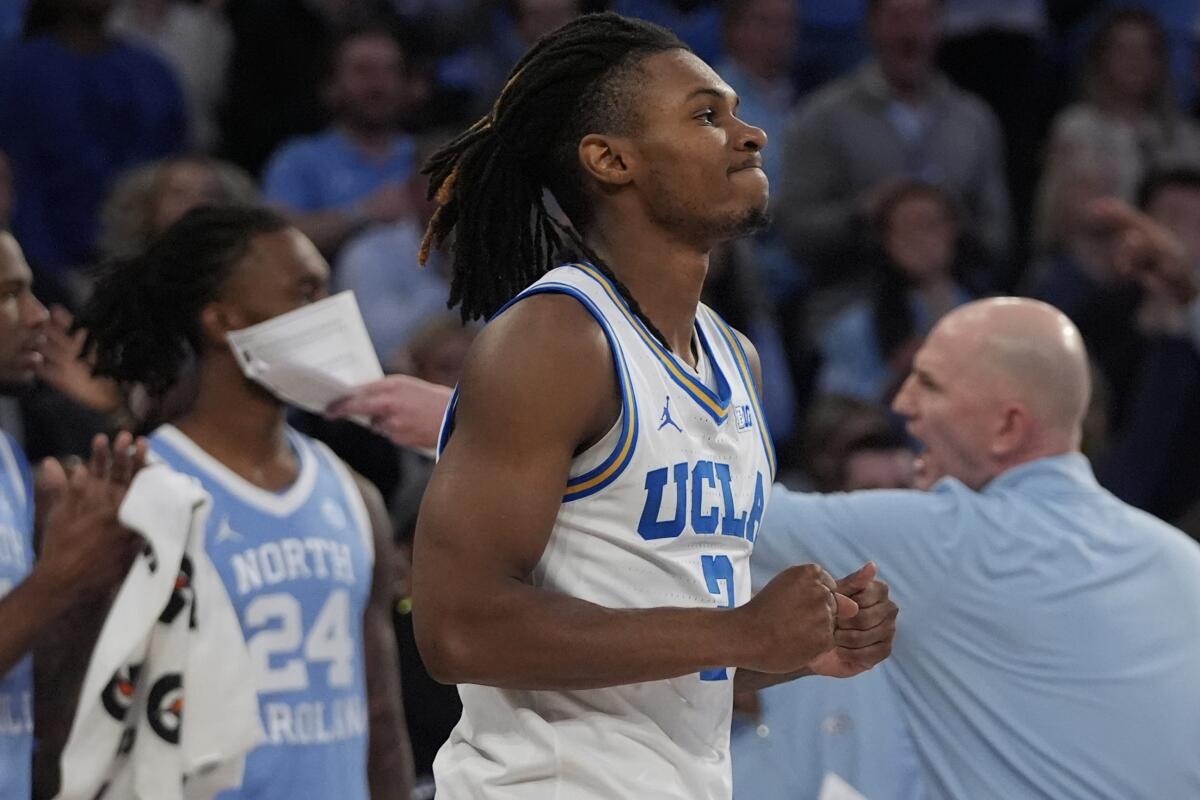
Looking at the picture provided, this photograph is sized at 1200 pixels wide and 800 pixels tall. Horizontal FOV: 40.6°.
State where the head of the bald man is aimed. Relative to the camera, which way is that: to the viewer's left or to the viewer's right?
to the viewer's left

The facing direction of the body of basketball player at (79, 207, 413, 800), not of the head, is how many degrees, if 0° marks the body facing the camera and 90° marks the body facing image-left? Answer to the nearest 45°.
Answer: approximately 315°

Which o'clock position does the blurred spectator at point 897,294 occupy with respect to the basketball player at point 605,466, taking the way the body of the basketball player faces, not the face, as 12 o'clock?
The blurred spectator is roughly at 8 o'clock from the basketball player.

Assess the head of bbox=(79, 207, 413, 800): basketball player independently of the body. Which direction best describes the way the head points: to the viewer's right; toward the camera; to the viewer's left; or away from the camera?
to the viewer's right

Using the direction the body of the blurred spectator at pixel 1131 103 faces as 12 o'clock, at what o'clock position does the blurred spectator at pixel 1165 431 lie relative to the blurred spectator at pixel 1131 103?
the blurred spectator at pixel 1165 431 is roughly at 12 o'clock from the blurred spectator at pixel 1131 103.

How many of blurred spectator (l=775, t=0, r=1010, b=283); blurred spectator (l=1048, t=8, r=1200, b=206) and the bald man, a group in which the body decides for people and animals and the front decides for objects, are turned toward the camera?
2

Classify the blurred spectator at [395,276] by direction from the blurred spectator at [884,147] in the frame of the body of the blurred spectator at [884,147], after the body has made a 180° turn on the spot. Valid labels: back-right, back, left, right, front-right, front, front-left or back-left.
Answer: back-left

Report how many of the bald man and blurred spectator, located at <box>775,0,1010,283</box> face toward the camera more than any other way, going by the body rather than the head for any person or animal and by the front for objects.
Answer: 1

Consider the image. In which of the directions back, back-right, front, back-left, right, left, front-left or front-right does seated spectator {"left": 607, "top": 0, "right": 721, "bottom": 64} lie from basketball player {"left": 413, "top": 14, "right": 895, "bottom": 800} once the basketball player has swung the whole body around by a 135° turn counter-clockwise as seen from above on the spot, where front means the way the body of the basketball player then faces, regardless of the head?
front

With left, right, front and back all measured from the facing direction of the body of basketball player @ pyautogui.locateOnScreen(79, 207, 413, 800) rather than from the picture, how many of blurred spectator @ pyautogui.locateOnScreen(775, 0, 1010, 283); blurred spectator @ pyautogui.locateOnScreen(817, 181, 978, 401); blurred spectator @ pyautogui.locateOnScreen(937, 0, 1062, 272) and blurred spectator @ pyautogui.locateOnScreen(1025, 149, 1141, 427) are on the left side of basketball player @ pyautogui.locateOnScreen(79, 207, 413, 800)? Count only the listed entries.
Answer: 4

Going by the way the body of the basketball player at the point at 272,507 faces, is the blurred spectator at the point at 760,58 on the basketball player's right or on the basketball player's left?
on the basketball player's left
